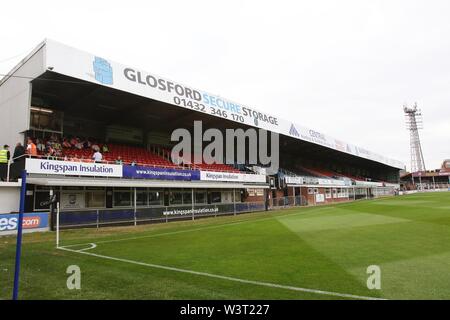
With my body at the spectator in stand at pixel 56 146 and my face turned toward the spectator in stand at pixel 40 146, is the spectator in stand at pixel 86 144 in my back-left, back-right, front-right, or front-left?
back-right

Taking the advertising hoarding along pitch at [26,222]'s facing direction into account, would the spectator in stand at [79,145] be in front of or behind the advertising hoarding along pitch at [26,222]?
behind

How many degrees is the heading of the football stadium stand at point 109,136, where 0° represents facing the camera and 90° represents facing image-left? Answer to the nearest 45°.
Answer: approximately 315°

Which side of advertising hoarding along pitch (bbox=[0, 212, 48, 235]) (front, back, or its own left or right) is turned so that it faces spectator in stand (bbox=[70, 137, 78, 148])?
back

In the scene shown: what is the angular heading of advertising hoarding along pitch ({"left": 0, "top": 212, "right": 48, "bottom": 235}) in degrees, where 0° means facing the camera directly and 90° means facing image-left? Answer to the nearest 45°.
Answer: approximately 0°

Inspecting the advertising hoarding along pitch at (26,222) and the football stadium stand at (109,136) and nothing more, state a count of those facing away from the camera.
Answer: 0
